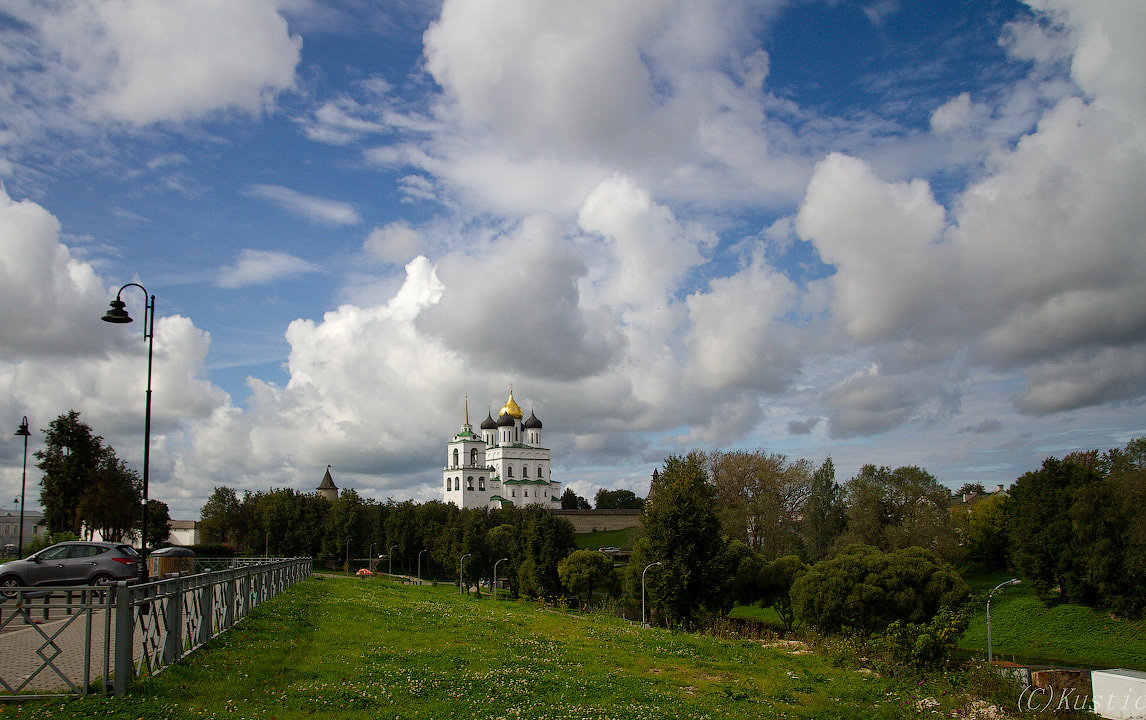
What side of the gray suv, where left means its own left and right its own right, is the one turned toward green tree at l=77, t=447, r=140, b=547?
right

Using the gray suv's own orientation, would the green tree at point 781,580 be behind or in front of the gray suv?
behind

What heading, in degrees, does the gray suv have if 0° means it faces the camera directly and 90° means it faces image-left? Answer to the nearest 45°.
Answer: approximately 90°

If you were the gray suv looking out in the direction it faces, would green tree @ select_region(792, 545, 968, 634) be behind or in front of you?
behind

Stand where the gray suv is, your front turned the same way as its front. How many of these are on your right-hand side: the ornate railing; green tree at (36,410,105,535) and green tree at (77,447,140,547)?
2

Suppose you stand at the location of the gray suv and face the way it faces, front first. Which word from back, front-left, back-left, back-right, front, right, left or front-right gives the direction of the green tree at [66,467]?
right

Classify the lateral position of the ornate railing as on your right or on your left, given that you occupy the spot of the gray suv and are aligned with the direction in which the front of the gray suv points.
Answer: on your left
